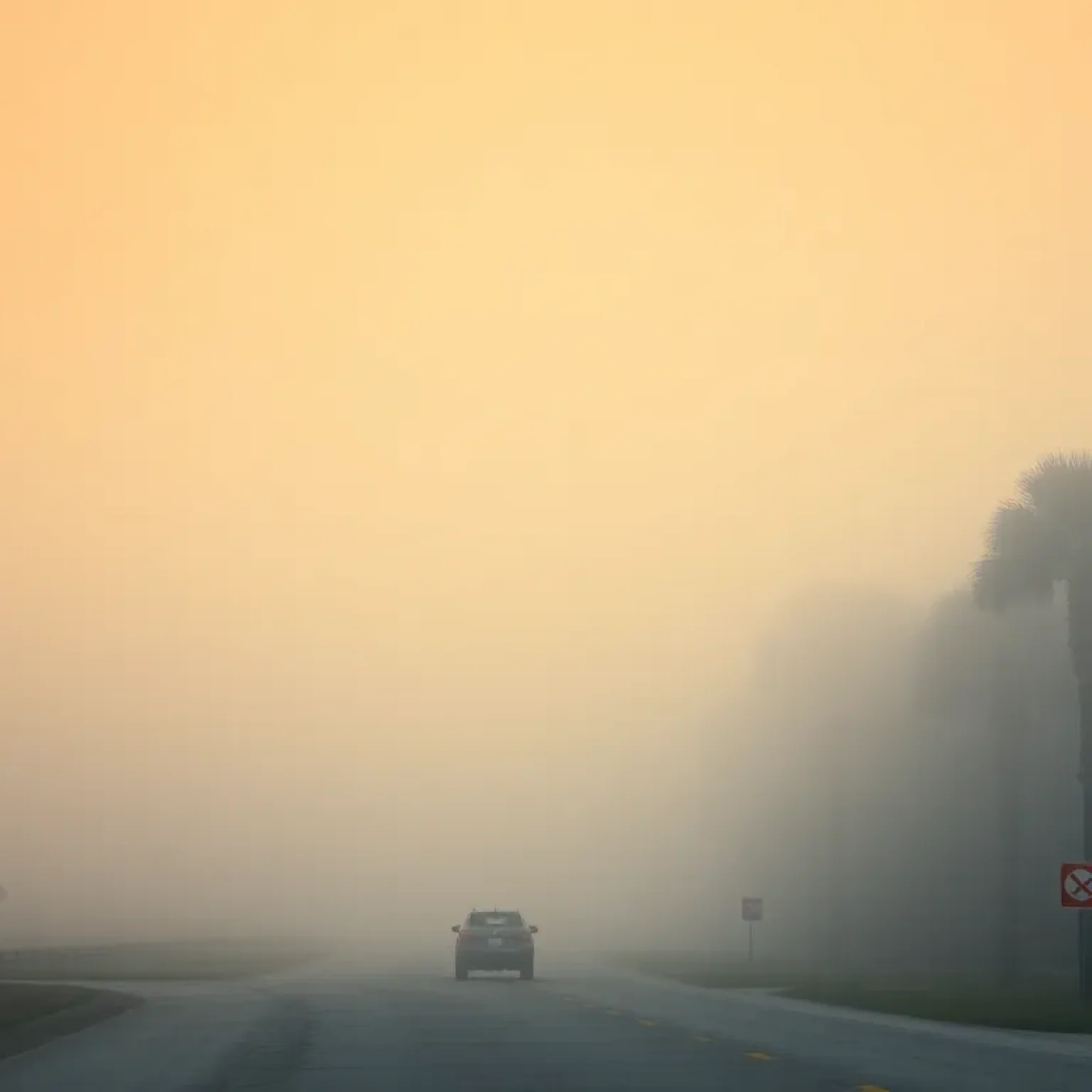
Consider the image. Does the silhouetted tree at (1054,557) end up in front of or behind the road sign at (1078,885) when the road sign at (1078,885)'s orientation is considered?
behind

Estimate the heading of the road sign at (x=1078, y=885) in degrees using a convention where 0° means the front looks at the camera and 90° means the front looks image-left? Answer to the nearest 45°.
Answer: approximately 0°
